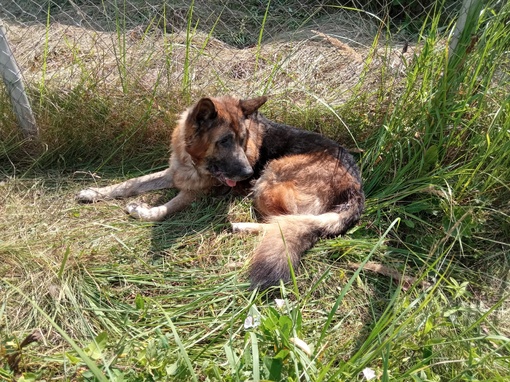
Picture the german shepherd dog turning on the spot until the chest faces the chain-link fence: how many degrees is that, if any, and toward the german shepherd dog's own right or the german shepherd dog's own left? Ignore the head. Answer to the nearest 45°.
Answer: approximately 90° to the german shepherd dog's own right

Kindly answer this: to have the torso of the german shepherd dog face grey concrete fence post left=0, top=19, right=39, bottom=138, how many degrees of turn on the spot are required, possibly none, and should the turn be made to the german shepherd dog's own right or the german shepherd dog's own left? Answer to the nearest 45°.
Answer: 0° — it already faces it

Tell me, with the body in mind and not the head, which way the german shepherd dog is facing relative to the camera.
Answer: to the viewer's left
